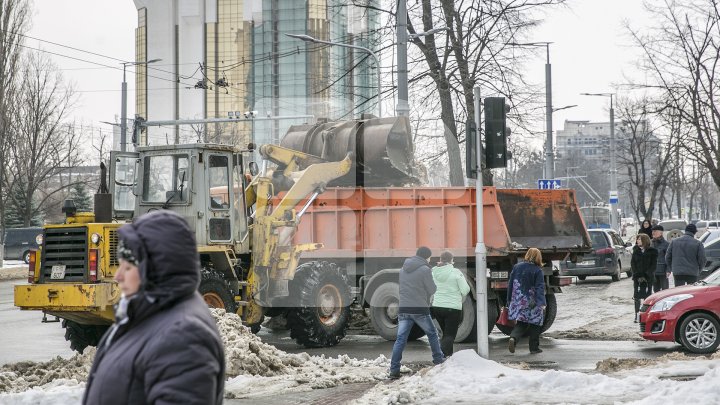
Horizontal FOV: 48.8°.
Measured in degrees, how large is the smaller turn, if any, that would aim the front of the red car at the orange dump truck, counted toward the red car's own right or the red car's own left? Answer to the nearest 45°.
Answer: approximately 45° to the red car's own right

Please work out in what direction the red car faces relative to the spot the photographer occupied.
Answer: facing the viewer and to the left of the viewer

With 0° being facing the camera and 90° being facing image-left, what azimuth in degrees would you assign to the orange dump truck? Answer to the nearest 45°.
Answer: approximately 135°

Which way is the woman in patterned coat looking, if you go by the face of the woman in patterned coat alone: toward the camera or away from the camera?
away from the camera

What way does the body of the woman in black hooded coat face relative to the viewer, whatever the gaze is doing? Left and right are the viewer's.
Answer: facing to the left of the viewer

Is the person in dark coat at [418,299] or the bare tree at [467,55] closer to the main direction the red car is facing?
the person in dark coat

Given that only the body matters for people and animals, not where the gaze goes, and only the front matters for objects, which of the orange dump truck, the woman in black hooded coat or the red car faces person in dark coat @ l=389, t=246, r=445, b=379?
the red car

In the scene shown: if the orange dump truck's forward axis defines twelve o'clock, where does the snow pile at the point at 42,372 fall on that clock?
The snow pile is roughly at 9 o'clock from the orange dump truck.

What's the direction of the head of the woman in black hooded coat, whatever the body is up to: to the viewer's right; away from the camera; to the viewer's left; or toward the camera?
to the viewer's left

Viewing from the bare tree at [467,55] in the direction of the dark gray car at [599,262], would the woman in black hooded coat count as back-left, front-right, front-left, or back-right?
back-right

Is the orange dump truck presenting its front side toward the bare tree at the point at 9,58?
yes
